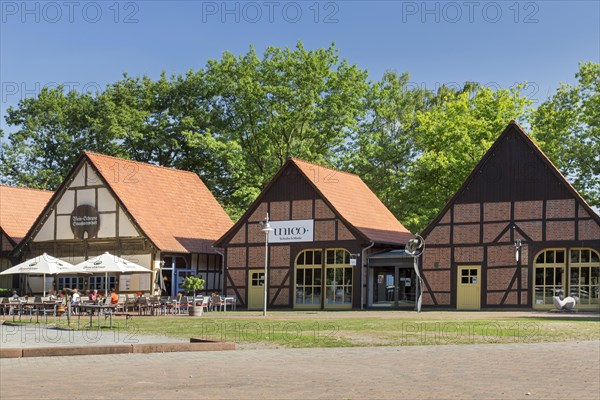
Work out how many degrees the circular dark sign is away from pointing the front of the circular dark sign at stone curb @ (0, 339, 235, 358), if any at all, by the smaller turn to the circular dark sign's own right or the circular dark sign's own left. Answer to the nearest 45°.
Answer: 0° — it already faces it

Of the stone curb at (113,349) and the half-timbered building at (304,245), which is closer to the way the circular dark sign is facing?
the stone curb

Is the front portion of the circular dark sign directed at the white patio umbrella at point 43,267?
yes

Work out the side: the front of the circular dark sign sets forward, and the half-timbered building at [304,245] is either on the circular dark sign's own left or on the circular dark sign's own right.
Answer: on the circular dark sign's own left

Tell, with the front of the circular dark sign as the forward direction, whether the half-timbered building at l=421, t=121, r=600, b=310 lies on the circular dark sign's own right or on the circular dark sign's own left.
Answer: on the circular dark sign's own left

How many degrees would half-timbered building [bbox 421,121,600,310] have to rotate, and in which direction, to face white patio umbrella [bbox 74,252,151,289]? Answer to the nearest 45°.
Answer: approximately 45° to its right

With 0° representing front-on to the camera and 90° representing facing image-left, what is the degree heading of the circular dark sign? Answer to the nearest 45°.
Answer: approximately 0°

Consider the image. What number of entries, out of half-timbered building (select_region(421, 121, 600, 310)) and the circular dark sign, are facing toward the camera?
2

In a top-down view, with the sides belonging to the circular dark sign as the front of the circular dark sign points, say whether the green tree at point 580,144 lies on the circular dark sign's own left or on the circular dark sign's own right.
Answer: on the circular dark sign's own left

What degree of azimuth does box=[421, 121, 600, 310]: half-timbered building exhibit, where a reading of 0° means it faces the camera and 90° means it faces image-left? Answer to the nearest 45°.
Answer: approximately 0°

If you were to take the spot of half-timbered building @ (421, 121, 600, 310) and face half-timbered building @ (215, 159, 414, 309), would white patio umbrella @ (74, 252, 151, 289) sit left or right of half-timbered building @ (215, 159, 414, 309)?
left
